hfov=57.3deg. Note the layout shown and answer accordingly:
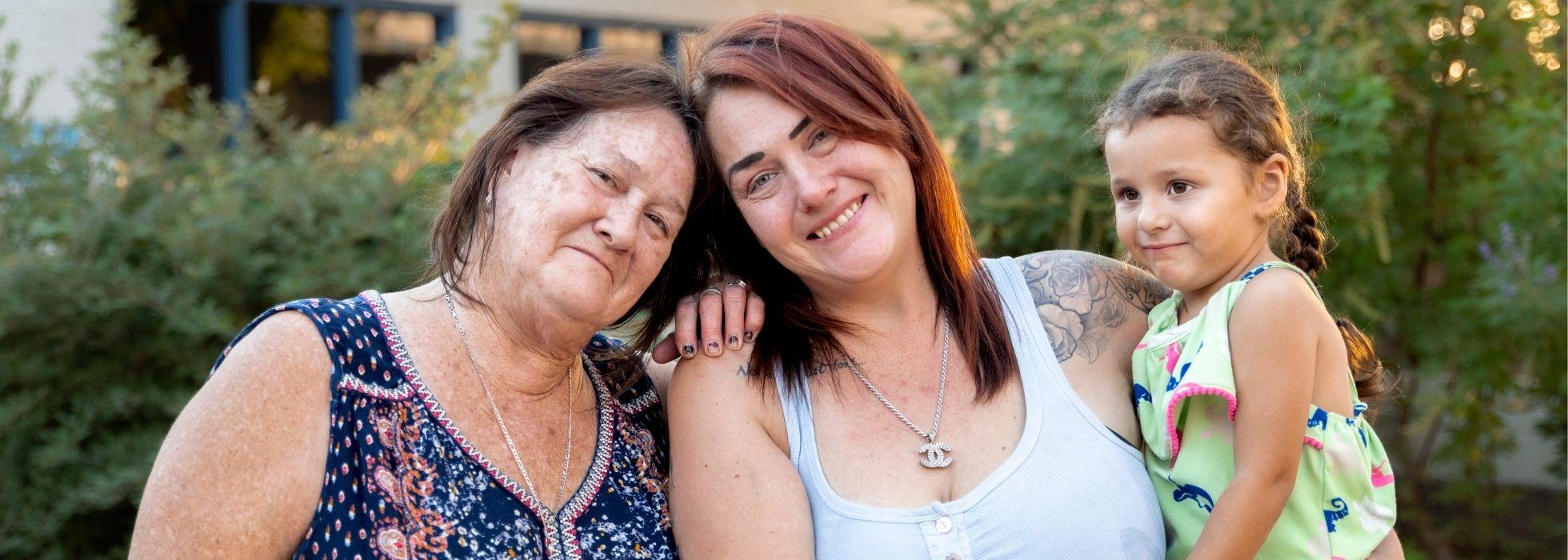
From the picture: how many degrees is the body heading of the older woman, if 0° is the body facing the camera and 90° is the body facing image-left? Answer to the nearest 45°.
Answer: approximately 315°

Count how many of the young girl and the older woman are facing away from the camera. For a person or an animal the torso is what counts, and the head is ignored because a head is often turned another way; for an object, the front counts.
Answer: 0

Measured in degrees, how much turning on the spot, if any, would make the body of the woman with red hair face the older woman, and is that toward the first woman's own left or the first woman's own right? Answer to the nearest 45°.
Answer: approximately 90° to the first woman's own right

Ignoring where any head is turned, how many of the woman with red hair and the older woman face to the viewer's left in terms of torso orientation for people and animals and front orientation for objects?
0

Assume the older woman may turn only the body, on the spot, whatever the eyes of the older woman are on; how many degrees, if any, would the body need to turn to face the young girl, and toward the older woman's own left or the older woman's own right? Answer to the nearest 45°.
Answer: approximately 45° to the older woman's own left

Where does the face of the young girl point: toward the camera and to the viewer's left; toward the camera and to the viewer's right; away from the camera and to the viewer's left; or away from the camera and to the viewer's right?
toward the camera and to the viewer's left

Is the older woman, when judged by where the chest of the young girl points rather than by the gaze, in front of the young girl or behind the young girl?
in front

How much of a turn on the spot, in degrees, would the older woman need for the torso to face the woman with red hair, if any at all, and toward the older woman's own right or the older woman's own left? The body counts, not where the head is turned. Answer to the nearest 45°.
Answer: approximately 45° to the older woman's own left
